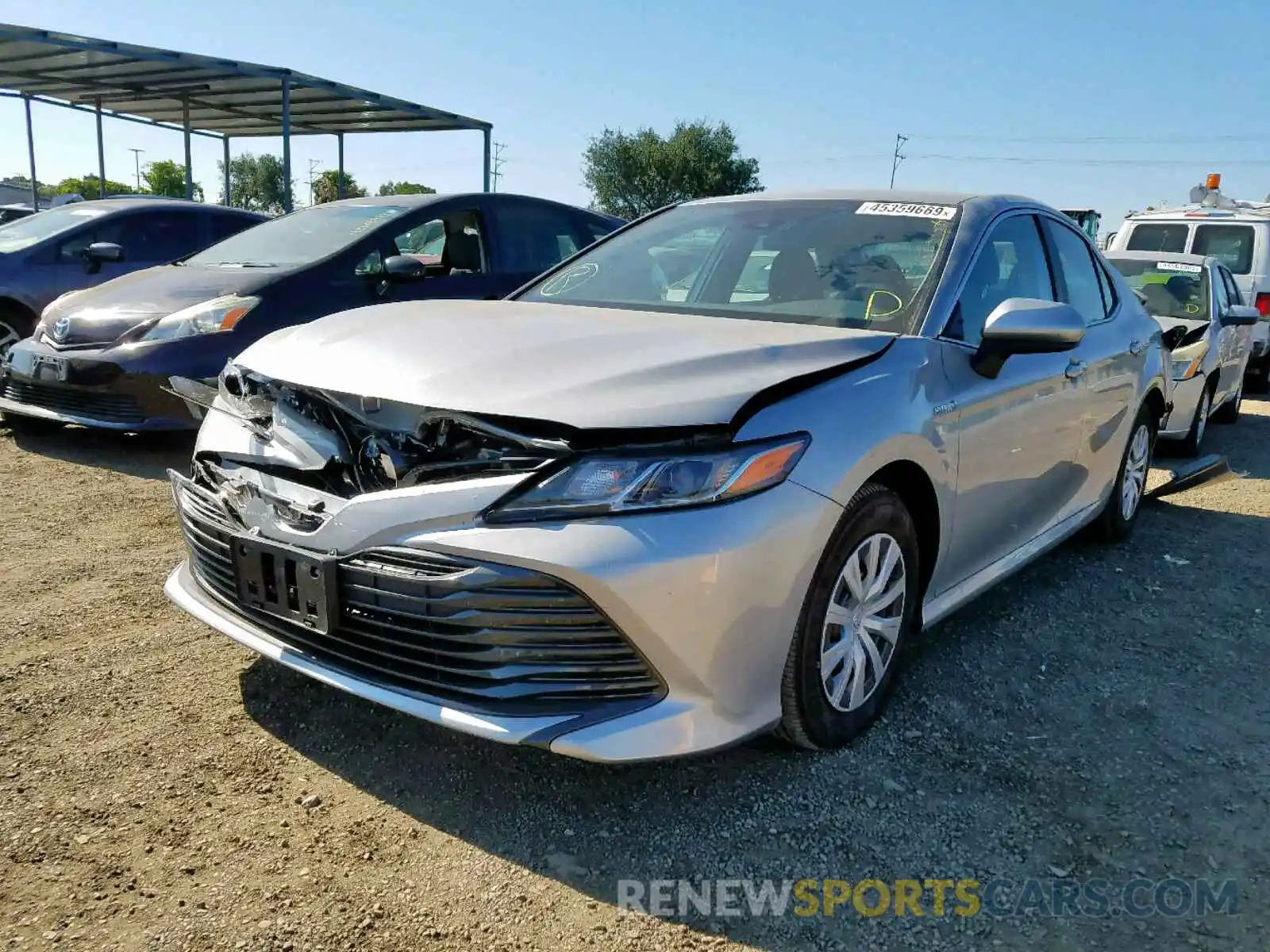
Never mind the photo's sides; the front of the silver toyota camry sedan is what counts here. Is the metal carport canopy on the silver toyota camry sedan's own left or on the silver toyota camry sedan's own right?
on the silver toyota camry sedan's own right

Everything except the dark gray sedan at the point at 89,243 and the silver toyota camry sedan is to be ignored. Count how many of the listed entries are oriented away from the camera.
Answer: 0

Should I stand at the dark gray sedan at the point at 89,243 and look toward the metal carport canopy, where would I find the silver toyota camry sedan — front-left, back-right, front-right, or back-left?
back-right

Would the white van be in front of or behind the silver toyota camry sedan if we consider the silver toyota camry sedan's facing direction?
behind

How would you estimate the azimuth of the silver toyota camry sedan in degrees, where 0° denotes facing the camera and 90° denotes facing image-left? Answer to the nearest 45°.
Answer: approximately 45°

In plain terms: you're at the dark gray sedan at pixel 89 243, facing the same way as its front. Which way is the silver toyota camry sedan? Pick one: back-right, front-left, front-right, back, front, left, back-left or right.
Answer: front-left

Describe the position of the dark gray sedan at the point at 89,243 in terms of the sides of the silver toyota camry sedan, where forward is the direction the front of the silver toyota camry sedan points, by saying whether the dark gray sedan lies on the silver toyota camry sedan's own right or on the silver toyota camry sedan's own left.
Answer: on the silver toyota camry sedan's own right
